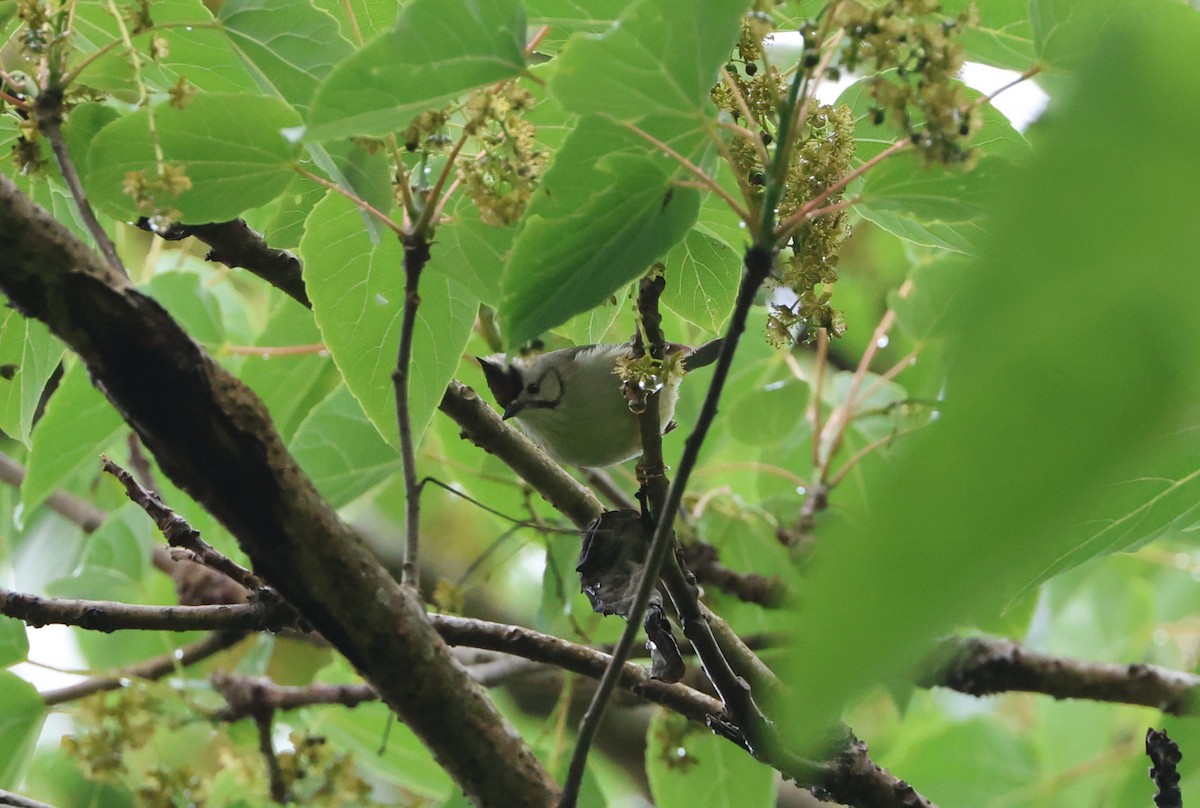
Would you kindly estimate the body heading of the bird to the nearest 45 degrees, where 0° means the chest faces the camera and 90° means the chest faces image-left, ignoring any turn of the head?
approximately 90°
